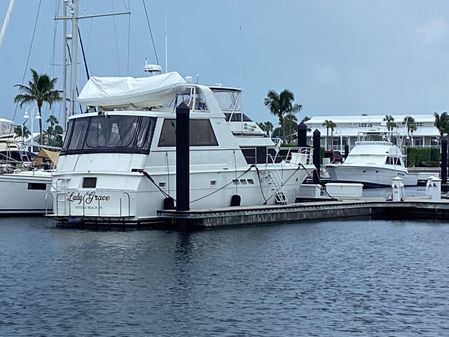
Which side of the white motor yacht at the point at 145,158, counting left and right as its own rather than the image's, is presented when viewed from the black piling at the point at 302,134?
front

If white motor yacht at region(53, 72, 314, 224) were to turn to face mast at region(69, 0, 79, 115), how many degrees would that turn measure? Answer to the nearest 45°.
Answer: approximately 90° to its left

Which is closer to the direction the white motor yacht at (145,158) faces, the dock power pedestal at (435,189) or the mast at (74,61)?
the dock power pedestal

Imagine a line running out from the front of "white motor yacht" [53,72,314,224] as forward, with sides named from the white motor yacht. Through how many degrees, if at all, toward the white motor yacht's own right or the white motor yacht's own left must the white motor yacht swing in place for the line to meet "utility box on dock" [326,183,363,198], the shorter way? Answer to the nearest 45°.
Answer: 0° — it already faces it

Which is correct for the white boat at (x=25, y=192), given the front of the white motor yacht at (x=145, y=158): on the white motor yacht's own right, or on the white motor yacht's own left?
on the white motor yacht's own left

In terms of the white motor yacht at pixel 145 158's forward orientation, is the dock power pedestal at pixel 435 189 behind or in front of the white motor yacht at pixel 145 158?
in front

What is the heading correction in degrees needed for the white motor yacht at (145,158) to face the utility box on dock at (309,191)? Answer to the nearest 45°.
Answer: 0° — it already faces it

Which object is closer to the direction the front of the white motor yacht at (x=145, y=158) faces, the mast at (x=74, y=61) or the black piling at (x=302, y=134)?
the black piling

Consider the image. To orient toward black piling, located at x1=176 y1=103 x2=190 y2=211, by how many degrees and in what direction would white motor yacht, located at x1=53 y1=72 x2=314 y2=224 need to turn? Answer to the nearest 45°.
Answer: approximately 90° to its right

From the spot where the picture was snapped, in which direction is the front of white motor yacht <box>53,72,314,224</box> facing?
facing away from the viewer and to the right of the viewer
